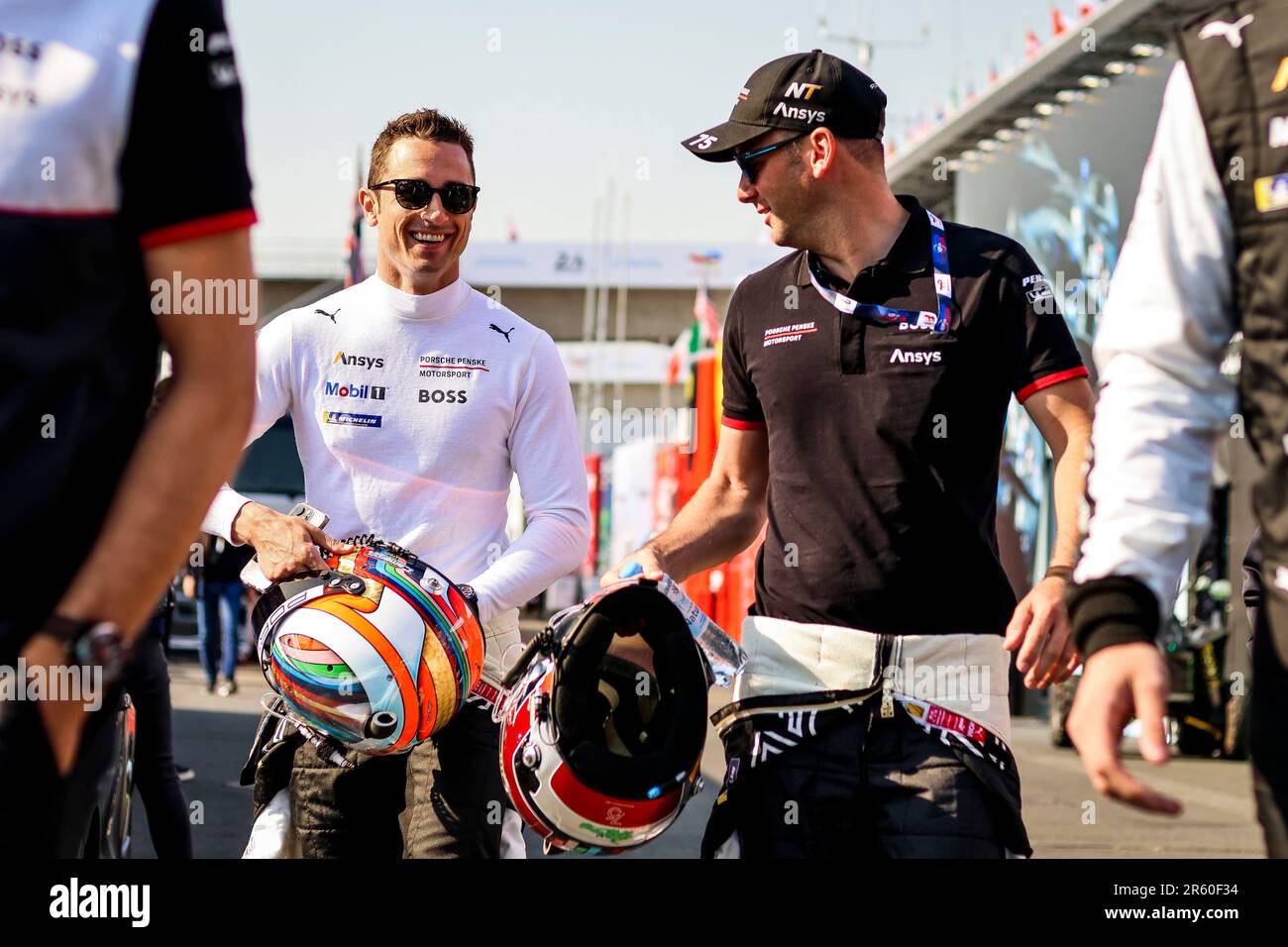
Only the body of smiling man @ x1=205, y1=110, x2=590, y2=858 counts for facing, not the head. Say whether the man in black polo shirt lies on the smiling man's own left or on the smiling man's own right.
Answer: on the smiling man's own left

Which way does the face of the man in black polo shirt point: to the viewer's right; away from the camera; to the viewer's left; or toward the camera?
to the viewer's left

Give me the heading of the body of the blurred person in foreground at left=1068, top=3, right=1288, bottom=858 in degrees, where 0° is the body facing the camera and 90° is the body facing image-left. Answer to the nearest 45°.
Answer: approximately 0°

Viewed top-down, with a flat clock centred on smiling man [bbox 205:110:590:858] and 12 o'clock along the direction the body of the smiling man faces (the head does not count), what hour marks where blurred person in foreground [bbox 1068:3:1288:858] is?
The blurred person in foreground is roughly at 11 o'clock from the smiling man.

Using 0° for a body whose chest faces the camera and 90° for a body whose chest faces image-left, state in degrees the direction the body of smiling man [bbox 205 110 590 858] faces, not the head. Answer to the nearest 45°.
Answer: approximately 0°
